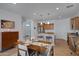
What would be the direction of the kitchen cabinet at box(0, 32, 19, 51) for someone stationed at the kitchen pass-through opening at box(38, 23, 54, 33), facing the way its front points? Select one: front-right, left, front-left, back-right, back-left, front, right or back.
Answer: right

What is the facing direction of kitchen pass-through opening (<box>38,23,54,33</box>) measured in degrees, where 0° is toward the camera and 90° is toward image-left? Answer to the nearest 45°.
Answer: approximately 0°
